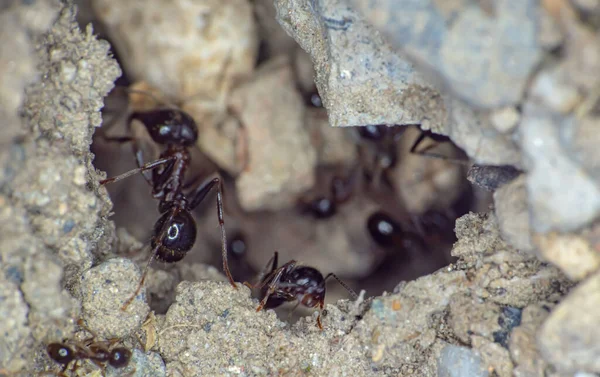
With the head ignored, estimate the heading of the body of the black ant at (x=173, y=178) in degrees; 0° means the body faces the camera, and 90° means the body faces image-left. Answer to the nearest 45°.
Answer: approximately 180°

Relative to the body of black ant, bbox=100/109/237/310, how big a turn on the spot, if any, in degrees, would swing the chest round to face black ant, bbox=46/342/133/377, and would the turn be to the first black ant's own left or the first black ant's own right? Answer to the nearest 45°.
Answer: approximately 180°
